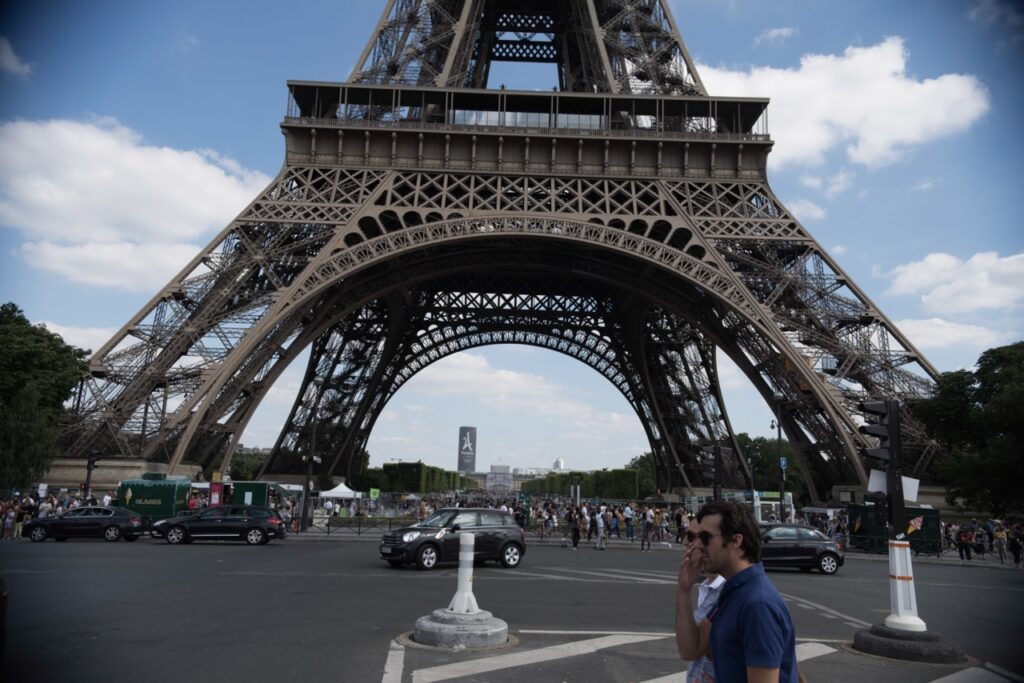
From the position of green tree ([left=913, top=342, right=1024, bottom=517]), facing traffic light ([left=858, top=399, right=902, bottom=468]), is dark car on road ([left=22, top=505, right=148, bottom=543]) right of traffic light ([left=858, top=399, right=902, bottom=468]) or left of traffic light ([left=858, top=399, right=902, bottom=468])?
right

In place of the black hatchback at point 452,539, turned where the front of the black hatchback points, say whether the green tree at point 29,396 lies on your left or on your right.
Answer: on your right

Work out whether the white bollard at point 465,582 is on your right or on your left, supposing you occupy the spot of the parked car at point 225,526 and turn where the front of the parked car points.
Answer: on your left

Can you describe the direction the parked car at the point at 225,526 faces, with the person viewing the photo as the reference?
facing to the left of the viewer

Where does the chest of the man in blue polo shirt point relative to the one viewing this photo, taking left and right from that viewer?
facing to the left of the viewer

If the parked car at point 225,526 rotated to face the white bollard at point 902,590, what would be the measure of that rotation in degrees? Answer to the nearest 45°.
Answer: approximately 90° to its left

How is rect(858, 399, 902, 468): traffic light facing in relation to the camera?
to the viewer's left

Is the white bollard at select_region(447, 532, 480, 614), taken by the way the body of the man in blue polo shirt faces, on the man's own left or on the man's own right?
on the man's own right

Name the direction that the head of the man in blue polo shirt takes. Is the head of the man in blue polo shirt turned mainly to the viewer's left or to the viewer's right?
to the viewer's left

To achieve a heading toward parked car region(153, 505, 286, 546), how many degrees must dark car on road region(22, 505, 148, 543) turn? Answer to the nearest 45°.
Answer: approximately 135° to its left

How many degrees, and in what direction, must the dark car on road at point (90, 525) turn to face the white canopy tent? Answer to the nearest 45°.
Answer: approximately 135° to its right

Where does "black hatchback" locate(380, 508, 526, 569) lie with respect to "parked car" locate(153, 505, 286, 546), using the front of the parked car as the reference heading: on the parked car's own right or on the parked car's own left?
on the parked car's own left
